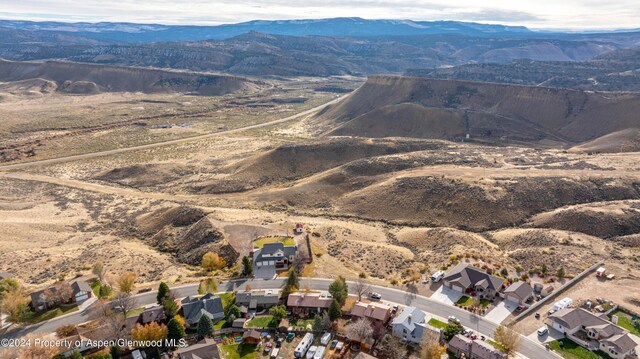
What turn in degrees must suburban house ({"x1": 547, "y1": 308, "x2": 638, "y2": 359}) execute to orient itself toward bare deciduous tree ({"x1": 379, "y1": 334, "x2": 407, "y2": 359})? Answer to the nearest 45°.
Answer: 0° — it already faces it

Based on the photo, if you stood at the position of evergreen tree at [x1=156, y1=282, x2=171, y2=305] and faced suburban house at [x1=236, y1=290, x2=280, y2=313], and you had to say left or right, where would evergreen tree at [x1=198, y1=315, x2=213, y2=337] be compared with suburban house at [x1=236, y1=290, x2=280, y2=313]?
right

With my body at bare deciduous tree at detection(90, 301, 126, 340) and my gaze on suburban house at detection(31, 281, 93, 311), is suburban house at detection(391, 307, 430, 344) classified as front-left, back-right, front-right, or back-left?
back-right

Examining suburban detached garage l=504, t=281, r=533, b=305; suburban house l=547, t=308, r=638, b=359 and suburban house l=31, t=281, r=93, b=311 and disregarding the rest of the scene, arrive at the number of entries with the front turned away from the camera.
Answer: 0

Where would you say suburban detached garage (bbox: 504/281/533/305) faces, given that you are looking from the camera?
facing the viewer and to the left of the viewer

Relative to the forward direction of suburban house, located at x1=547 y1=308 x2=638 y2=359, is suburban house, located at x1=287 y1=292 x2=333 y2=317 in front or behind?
in front

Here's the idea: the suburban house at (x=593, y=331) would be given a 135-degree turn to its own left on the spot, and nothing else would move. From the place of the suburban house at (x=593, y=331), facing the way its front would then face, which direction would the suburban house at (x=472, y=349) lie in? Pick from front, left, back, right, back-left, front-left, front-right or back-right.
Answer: back-right

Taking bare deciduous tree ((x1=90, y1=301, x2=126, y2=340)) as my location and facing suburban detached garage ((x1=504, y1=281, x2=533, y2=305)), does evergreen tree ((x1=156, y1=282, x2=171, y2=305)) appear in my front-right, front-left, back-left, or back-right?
front-left

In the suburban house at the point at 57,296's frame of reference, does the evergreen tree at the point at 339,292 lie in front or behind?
in front

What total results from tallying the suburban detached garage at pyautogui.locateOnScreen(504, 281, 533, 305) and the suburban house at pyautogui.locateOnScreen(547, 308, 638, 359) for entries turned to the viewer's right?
0

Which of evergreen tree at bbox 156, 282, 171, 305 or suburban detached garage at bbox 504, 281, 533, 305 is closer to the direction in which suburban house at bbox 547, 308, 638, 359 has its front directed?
the evergreen tree
